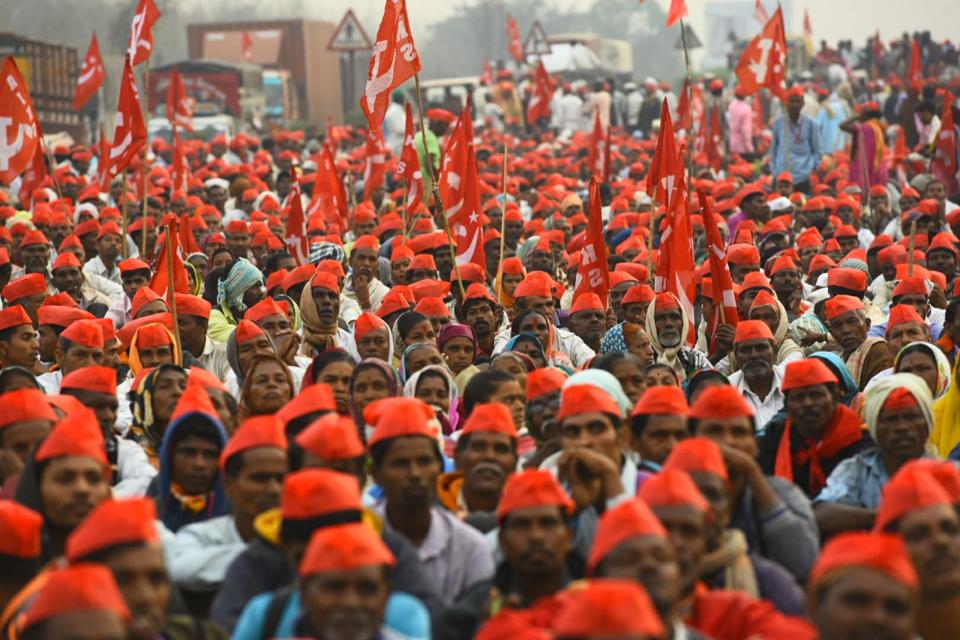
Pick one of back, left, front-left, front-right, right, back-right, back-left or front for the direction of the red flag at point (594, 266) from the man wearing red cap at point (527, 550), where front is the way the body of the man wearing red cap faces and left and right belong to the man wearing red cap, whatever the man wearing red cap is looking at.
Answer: back

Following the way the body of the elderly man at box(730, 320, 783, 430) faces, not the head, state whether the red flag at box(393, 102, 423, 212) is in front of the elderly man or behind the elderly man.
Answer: behind

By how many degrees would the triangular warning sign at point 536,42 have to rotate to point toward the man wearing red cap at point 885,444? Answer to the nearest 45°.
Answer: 0° — it already faces them

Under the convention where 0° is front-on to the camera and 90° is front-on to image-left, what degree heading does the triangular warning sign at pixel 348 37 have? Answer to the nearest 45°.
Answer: approximately 0°

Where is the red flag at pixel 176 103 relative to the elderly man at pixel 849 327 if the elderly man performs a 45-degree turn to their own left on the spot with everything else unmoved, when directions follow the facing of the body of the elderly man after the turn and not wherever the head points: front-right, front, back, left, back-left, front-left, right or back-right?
back-right

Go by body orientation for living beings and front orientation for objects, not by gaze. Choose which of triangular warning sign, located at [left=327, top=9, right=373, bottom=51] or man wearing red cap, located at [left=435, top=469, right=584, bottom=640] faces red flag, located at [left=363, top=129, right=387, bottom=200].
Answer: the triangular warning sign

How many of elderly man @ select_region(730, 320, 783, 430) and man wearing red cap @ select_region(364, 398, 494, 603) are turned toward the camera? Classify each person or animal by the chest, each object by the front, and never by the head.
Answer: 2

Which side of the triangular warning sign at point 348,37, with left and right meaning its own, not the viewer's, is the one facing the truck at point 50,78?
right

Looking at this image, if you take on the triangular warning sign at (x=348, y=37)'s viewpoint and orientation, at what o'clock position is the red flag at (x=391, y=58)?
The red flag is roughly at 12 o'clock from the triangular warning sign.

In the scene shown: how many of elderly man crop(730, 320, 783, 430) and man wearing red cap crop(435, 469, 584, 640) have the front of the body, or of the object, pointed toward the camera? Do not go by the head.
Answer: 2

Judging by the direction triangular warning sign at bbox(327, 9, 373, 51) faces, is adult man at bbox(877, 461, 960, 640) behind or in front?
in front

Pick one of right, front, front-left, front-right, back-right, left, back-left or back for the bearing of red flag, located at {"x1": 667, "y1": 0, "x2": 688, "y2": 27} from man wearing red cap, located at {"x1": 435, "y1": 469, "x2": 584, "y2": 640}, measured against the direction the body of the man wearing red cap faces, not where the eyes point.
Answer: back
